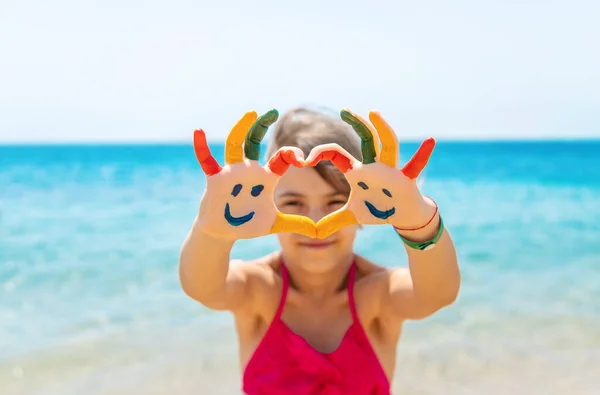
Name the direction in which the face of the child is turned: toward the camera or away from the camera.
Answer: toward the camera

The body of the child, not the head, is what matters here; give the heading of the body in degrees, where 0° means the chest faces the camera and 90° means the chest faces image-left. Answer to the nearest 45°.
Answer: approximately 0°
